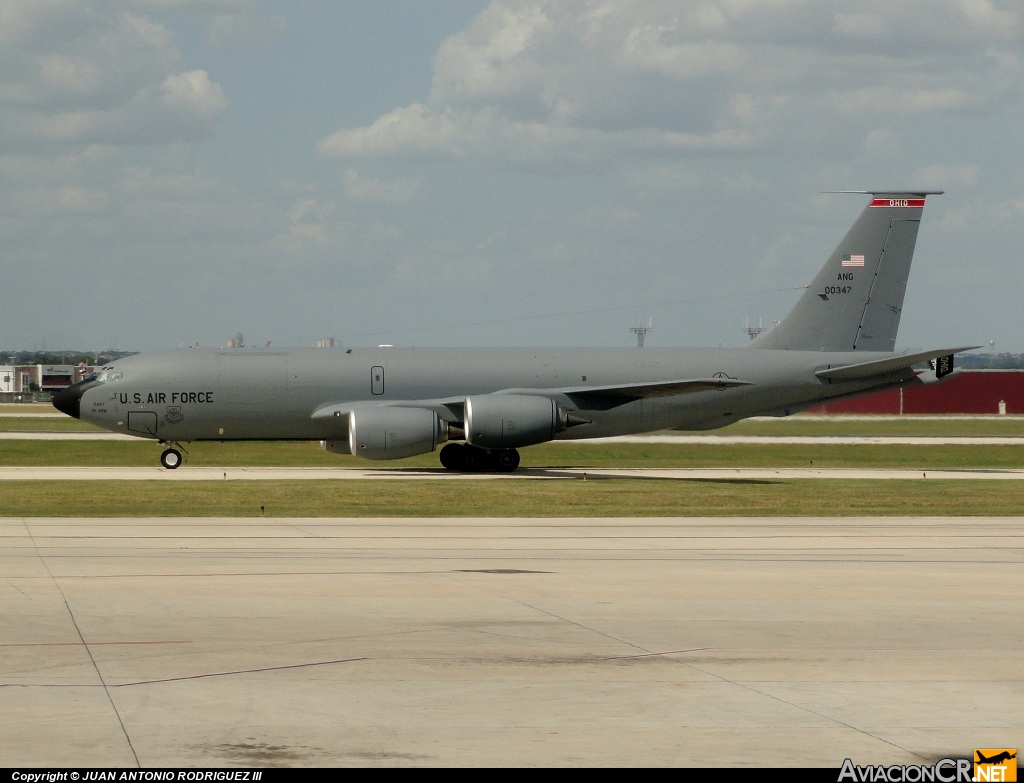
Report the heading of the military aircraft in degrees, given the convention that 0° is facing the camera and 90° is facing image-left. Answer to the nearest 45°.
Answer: approximately 90°
